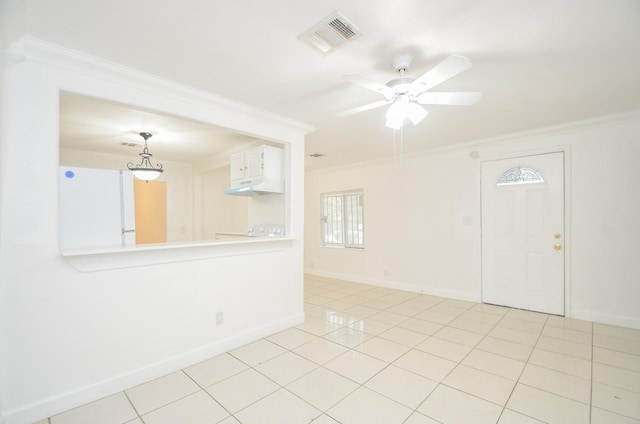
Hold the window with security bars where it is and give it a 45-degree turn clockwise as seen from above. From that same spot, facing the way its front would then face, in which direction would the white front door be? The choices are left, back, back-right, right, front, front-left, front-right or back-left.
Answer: back-left

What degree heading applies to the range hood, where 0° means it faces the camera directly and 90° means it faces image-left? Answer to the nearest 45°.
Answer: approximately 45°

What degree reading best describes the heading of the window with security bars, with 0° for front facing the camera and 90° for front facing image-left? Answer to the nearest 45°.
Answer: approximately 45°

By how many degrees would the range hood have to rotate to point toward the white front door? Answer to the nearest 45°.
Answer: approximately 135° to its left
